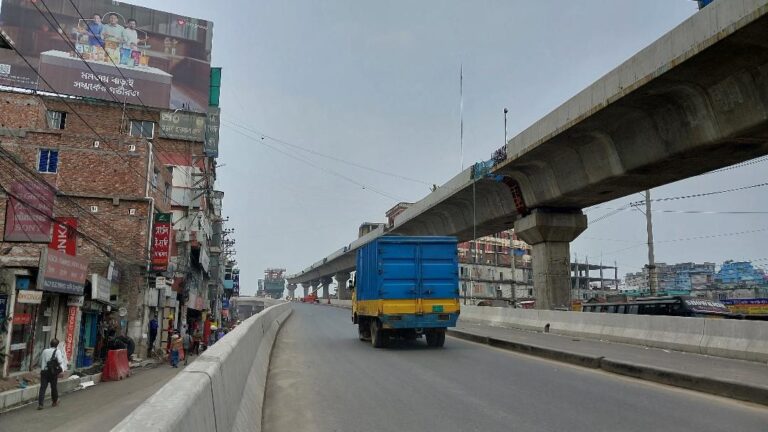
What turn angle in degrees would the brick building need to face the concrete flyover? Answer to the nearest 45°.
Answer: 0° — it already faces it

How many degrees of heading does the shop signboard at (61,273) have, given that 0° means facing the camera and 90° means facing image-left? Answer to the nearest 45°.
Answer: approximately 315°

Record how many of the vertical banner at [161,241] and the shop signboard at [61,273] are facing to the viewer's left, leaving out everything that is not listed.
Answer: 0

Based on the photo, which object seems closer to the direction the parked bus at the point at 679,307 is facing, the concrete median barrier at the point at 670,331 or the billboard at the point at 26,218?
the concrete median barrier

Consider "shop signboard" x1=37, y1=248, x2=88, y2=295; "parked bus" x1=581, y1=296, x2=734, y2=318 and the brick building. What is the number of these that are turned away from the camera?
0

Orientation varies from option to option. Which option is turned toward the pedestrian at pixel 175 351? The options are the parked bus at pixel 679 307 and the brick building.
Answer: the brick building

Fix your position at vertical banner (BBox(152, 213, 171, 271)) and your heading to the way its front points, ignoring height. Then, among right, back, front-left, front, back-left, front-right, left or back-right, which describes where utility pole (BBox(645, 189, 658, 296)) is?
left

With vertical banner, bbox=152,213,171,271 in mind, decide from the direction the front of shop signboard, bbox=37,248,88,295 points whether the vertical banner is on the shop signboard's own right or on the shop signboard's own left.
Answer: on the shop signboard's own left

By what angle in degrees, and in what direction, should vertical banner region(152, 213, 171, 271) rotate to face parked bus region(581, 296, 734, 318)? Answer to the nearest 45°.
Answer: approximately 45° to its left

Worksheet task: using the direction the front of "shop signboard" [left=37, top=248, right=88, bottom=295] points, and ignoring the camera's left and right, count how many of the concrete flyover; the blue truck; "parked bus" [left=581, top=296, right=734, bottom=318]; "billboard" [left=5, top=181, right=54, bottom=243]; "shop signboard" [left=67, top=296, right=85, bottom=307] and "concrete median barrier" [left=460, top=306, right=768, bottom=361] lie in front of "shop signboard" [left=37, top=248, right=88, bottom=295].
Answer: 4

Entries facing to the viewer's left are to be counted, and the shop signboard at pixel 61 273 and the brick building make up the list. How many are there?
0

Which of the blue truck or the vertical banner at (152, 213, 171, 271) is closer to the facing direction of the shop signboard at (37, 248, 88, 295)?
the blue truck

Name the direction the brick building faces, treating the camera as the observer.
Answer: facing the viewer and to the right of the viewer
